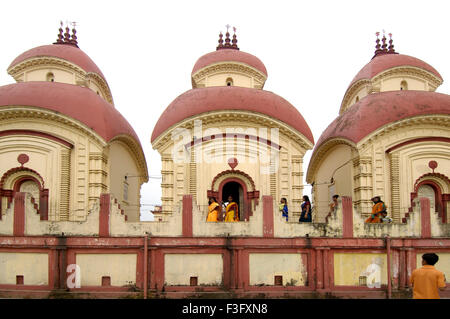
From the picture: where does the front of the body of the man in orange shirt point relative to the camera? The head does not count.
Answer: away from the camera

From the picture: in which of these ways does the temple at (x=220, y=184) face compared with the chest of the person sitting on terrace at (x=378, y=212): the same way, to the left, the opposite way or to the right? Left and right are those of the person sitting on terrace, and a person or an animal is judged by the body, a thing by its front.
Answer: to the left

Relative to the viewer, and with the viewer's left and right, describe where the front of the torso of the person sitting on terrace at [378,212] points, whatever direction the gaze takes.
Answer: facing to the left of the viewer

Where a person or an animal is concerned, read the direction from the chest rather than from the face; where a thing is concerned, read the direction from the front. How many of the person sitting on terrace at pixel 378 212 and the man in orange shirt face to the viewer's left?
1

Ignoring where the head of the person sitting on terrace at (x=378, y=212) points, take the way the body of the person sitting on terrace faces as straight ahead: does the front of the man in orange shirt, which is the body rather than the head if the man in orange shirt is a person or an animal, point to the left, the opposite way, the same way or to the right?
to the right

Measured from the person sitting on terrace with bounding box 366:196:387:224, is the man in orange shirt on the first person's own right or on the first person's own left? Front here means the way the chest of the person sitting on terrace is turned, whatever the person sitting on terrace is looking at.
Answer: on the first person's own left

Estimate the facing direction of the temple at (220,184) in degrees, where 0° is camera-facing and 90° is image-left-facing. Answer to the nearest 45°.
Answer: approximately 0°
